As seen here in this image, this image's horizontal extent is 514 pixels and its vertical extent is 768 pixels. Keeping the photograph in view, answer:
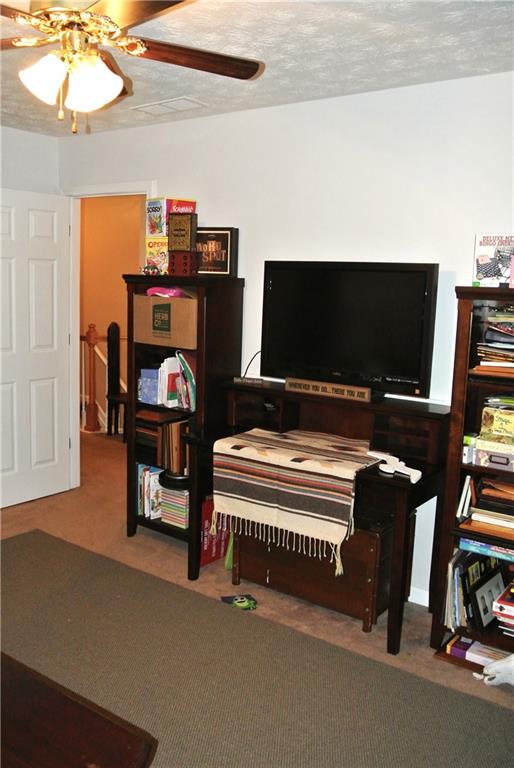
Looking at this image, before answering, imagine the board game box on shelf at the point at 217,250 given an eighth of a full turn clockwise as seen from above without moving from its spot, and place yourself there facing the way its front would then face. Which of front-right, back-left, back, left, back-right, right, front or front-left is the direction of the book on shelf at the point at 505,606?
back-left

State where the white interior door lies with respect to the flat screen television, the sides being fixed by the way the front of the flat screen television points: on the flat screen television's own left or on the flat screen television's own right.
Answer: on the flat screen television's own right

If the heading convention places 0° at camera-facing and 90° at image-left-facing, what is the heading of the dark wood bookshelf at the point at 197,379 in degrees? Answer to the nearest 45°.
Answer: approximately 45°

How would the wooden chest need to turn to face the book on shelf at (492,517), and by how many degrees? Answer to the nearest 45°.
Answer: approximately 90° to its left

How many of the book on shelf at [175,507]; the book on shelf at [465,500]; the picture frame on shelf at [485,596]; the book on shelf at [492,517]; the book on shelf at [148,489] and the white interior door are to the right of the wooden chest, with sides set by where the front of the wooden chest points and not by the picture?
3

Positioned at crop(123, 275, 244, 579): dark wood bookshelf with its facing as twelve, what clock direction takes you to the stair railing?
The stair railing is roughly at 4 o'clock from the dark wood bookshelf.

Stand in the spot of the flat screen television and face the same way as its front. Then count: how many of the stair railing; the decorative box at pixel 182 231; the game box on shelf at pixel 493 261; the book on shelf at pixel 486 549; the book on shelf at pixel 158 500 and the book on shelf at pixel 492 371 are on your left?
3

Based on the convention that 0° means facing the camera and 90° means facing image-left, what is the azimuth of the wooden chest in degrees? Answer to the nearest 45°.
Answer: approximately 45°

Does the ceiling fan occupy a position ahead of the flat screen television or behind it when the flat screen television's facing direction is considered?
ahead

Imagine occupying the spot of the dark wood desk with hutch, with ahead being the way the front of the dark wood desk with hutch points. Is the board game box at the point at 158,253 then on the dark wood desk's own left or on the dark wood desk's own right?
on the dark wood desk's own right

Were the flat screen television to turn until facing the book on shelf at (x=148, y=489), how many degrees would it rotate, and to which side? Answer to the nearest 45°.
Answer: approximately 45° to its right

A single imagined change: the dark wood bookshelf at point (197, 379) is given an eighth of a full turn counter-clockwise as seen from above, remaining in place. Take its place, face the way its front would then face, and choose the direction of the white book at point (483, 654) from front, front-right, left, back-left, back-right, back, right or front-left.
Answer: front-left

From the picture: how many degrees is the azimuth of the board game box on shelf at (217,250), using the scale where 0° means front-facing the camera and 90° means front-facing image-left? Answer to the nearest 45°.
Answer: approximately 45°

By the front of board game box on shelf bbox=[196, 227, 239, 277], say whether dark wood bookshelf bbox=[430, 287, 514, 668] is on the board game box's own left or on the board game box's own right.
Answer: on the board game box's own left
